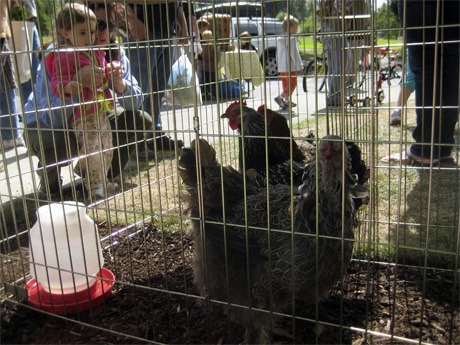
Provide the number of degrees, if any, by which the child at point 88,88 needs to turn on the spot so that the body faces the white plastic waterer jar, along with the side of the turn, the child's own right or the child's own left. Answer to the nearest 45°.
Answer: approximately 45° to the child's own right

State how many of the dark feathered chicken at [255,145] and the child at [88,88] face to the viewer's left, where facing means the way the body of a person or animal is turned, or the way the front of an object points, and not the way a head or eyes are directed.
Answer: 1

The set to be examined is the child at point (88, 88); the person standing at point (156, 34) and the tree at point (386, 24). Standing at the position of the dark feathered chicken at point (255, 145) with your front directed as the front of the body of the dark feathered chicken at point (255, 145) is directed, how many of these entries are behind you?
0

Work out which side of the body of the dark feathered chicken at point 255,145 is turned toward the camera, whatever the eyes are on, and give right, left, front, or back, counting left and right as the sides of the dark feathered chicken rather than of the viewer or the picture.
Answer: left

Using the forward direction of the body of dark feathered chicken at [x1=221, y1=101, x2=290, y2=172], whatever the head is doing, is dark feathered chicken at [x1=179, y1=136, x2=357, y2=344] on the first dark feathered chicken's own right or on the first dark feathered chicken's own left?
on the first dark feathered chicken's own left
